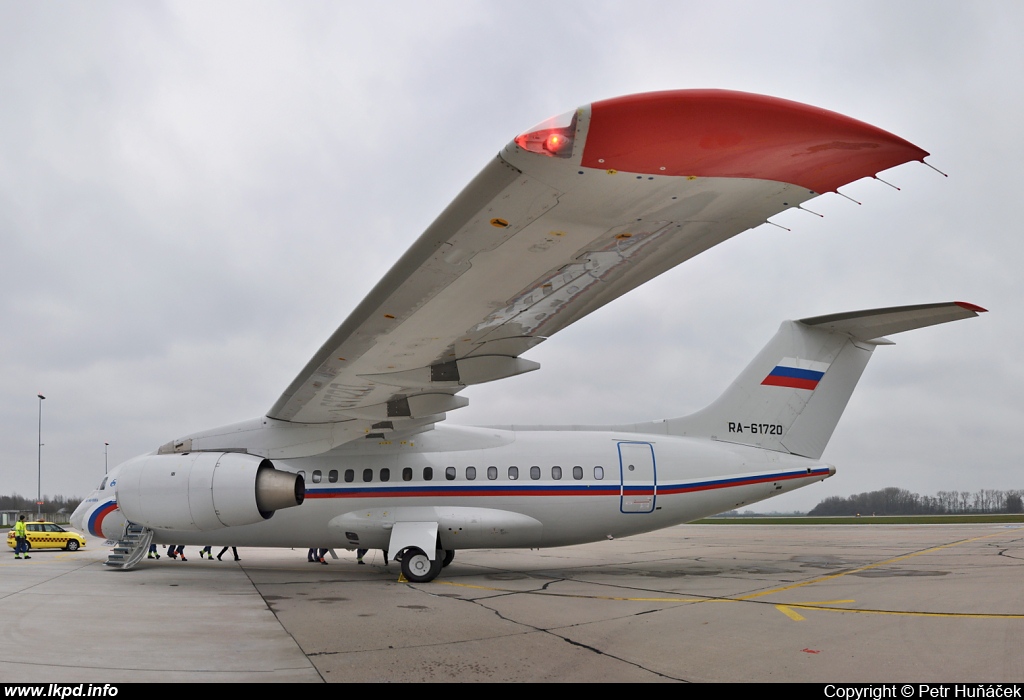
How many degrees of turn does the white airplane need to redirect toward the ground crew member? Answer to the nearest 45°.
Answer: approximately 45° to its right

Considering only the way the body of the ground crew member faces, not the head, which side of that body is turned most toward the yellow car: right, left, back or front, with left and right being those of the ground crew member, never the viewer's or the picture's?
left

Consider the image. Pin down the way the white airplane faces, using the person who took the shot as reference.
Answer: facing to the left of the viewer
